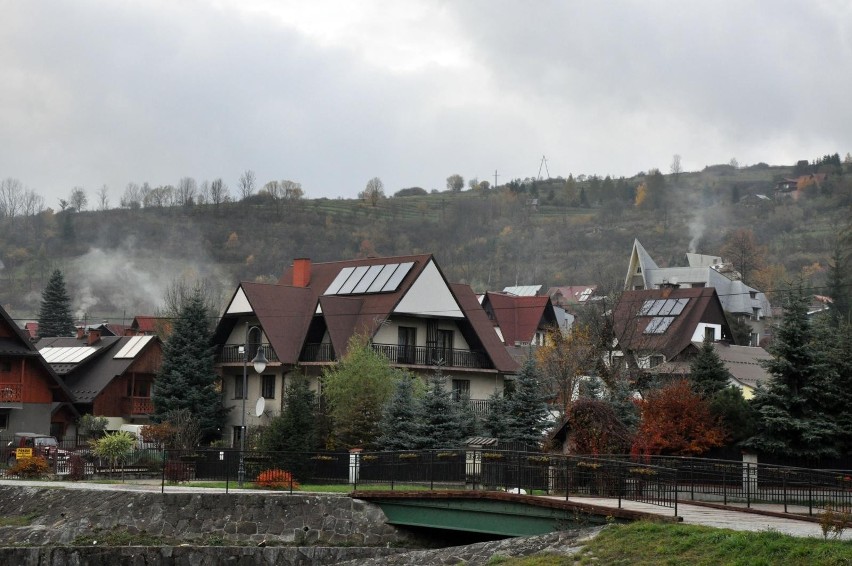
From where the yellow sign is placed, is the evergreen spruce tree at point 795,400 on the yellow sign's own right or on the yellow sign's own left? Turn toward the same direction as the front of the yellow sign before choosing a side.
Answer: on the yellow sign's own left

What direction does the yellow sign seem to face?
toward the camera

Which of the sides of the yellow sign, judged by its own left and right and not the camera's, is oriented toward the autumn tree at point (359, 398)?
left

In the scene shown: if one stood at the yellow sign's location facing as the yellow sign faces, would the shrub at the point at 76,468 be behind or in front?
in front

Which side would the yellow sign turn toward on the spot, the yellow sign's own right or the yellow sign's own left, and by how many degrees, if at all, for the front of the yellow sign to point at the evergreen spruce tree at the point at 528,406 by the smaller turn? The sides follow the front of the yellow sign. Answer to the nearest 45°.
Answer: approximately 90° to the yellow sign's own left

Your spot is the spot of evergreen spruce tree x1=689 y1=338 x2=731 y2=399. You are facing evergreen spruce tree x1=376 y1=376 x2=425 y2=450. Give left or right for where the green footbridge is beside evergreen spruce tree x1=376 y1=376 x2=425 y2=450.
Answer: left

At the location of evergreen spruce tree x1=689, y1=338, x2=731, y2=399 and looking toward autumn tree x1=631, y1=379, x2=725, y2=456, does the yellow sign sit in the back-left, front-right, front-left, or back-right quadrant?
front-right

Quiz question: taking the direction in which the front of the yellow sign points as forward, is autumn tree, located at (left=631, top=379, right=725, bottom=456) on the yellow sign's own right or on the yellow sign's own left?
on the yellow sign's own left

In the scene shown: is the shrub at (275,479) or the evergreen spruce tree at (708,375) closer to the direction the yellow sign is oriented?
the shrub

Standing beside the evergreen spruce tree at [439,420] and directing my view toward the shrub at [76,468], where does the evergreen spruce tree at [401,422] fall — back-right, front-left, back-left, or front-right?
front-right

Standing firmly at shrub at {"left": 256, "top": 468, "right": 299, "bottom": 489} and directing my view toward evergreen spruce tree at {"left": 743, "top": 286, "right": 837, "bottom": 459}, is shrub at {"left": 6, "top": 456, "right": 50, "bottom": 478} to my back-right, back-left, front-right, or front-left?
back-left

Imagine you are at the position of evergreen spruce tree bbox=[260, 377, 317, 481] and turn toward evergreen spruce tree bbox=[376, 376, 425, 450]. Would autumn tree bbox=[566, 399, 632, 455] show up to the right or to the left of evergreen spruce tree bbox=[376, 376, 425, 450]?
right

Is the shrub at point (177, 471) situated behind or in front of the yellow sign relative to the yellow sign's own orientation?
in front

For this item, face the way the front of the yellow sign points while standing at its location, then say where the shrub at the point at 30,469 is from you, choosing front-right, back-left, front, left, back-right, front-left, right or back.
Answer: front
